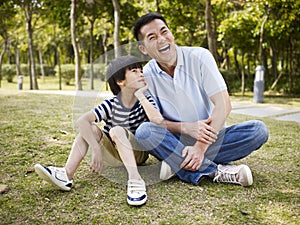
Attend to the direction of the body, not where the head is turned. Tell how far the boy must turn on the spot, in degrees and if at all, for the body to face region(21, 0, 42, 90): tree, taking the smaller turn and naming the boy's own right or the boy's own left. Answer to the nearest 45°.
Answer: approximately 180°

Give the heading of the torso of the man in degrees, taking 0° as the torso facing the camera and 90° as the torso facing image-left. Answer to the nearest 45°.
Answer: approximately 0°

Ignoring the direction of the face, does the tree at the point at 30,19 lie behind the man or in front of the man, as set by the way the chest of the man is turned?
behind
